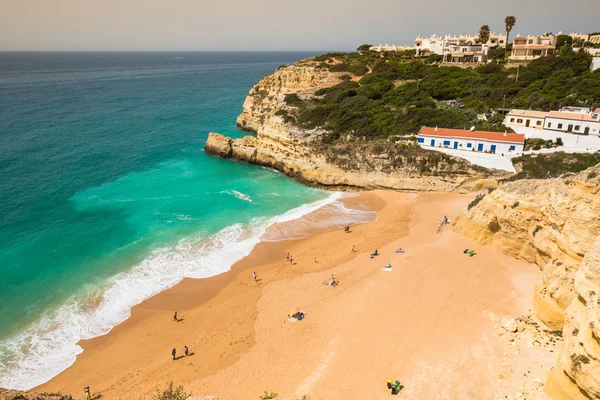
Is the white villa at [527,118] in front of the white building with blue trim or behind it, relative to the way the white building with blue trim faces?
behind

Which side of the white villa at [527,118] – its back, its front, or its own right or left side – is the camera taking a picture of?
front

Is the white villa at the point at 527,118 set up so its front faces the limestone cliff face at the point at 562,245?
yes

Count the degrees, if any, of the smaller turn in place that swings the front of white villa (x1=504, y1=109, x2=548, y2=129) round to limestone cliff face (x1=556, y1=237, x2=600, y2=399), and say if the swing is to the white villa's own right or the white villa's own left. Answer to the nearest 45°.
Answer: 0° — it already faces it

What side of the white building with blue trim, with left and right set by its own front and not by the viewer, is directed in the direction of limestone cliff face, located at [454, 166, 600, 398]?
front

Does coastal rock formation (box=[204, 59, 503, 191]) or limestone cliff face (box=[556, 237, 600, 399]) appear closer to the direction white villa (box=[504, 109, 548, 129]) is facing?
the limestone cliff face

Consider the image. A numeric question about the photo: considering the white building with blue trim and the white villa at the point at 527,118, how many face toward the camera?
2

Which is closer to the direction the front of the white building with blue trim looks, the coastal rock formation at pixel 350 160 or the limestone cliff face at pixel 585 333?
the limestone cliff face

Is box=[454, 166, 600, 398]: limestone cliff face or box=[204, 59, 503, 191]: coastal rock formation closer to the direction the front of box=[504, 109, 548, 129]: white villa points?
the limestone cliff face

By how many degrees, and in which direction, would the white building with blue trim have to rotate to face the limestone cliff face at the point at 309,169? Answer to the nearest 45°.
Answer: approximately 90° to its right

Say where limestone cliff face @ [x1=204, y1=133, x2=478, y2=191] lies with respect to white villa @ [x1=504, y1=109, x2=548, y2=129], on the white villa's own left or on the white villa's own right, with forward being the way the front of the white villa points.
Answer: on the white villa's own right

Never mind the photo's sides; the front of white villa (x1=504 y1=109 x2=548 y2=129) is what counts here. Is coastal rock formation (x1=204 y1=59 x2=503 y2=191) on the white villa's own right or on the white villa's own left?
on the white villa's own right
